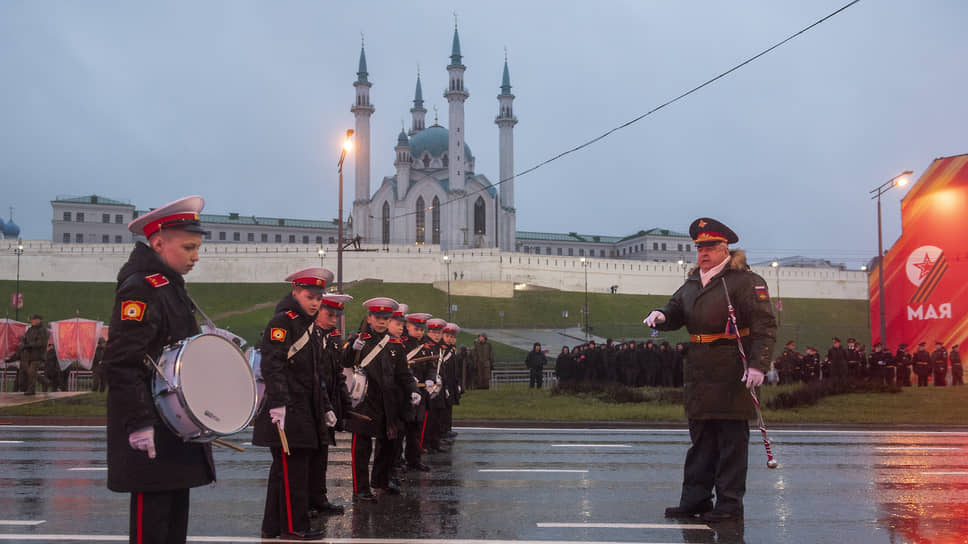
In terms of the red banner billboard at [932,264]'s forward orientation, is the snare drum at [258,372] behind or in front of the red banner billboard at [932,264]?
in front

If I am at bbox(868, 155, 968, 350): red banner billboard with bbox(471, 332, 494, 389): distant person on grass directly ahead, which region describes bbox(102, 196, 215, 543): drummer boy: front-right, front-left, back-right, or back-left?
front-left

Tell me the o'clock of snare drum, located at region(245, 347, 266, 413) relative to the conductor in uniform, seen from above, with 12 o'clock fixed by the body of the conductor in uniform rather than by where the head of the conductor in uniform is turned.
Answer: The snare drum is roughly at 1 o'clock from the conductor in uniform.

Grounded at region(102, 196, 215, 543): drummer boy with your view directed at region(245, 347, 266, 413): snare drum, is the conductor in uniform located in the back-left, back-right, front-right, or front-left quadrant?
front-right

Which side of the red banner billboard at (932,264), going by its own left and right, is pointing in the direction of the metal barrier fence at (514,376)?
right

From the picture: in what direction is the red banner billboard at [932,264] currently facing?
toward the camera

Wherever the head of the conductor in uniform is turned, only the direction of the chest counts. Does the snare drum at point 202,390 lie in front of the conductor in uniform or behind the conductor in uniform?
in front

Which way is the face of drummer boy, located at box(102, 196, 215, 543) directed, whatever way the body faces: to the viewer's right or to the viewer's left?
to the viewer's right

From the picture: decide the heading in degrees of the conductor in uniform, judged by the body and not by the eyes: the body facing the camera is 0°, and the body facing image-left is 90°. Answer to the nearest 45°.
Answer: approximately 45°

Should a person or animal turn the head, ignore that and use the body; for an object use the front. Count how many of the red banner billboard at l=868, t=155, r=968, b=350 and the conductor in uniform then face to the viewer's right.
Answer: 0

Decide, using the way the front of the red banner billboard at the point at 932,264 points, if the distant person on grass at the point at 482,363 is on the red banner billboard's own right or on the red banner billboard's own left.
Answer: on the red banner billboard's own right
